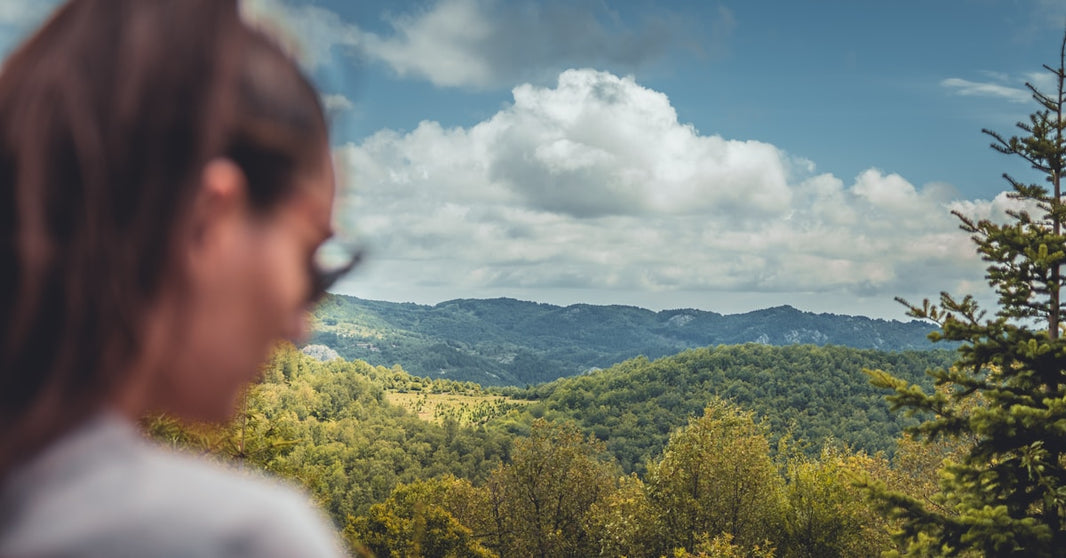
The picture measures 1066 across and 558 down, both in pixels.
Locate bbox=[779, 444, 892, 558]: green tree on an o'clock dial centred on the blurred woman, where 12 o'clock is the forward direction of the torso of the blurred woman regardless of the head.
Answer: The green tree is roughly at 12 o'clock from the blurred woman.

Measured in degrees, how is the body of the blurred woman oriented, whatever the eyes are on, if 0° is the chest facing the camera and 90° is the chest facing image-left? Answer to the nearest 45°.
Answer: approximately 225°

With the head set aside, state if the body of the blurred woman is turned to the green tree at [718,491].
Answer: yes

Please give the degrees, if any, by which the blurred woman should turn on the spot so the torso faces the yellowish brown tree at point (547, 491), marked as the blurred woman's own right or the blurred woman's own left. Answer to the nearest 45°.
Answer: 0° — they already face it
